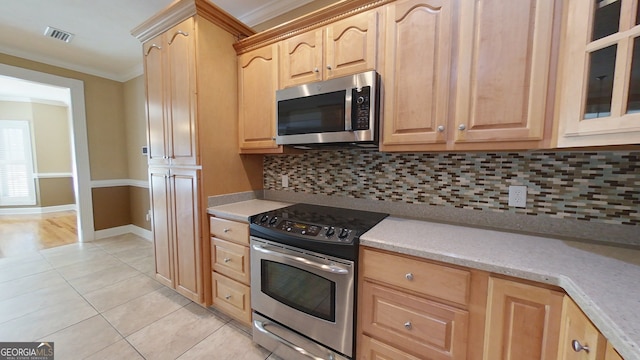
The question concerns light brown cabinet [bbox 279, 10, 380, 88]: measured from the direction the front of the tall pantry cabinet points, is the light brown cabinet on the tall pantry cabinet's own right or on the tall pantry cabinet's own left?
on the tall pantry cabinet's own left

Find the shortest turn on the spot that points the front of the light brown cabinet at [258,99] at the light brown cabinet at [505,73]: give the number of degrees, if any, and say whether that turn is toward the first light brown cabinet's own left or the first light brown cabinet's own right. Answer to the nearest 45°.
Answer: approximately 90° to the first light brown cabinet's own left

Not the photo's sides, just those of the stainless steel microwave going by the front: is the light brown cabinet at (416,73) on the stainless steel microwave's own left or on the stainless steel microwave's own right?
on the stainless steel microwave's own left

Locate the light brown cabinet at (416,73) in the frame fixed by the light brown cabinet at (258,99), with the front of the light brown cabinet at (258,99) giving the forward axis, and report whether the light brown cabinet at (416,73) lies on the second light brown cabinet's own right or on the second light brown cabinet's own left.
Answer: on the second light brown cabinet's own left

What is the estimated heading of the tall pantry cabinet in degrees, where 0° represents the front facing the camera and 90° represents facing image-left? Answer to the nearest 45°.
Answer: approximately 45°

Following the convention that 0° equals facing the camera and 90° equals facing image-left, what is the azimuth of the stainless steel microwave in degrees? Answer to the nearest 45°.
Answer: approximately 45°

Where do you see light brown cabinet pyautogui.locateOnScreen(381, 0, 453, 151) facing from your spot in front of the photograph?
facing the viewer

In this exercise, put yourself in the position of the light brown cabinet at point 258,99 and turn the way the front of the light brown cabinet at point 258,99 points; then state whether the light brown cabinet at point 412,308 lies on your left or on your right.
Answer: on your left

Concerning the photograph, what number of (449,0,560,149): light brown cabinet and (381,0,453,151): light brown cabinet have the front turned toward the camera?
2
